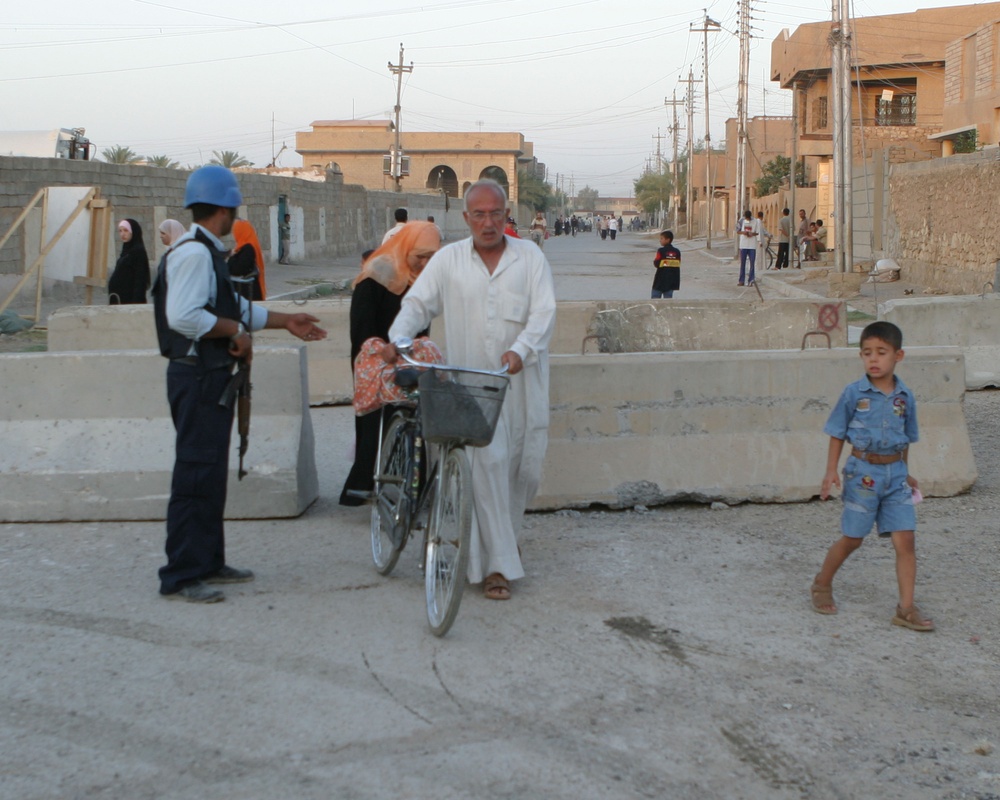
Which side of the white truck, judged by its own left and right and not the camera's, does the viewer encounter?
right

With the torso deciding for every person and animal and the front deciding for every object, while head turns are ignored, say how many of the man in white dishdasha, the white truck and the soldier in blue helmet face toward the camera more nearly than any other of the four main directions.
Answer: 1

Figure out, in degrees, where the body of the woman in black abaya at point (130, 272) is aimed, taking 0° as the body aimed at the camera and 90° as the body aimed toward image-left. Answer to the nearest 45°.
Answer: approximately 45°

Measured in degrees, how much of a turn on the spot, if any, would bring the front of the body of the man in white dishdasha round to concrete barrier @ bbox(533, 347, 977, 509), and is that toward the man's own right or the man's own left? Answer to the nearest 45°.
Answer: approximately 135° to the man's own left

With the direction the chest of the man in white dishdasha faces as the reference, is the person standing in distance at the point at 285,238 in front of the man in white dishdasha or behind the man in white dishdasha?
behind

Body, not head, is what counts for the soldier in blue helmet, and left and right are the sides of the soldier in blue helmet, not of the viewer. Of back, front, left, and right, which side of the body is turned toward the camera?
right

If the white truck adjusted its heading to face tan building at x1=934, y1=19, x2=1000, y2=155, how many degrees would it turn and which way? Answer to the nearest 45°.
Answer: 0° — it already faces it

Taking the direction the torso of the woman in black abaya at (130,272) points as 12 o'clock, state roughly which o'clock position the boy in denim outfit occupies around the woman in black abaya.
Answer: The boy in denim outfit is roughly at 10 o'clock from the woman in black abaya.

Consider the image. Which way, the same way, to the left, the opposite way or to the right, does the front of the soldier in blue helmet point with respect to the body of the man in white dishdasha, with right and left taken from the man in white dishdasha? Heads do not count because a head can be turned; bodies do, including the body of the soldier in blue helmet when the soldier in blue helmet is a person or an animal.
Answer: to the left

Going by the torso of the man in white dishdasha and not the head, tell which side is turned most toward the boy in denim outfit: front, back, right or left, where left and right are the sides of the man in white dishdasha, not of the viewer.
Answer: left
